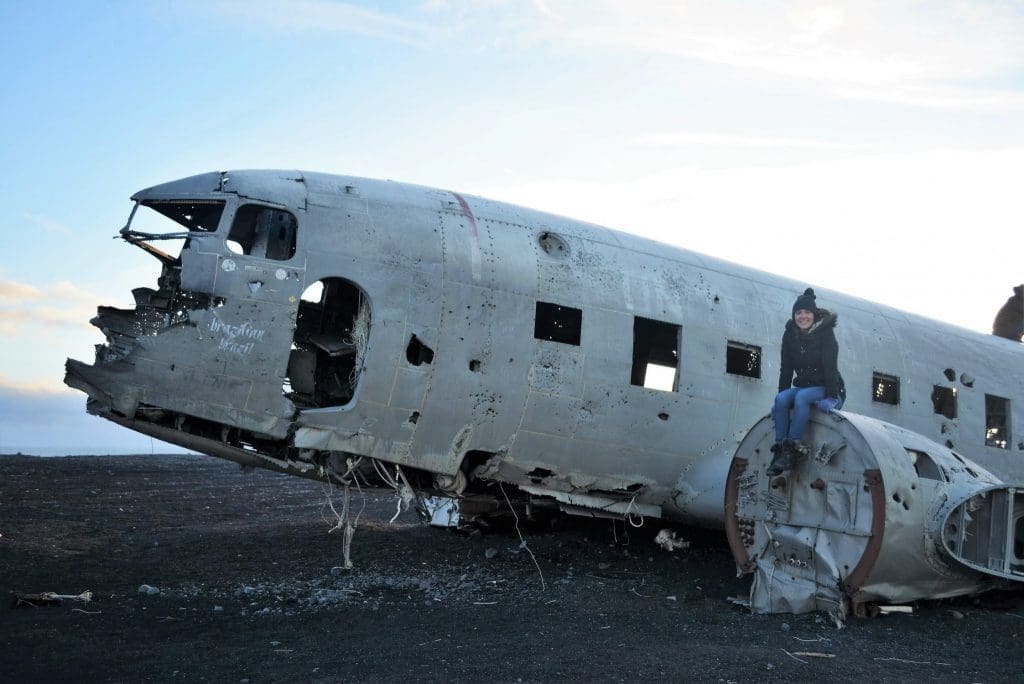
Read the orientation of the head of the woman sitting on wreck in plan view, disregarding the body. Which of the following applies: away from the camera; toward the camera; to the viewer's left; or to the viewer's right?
toward the camera

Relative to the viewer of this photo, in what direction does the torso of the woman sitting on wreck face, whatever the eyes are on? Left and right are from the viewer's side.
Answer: facing the viewer and to the left of the viewer

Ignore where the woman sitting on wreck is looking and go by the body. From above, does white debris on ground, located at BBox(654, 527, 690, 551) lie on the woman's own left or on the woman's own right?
on the woman's own right
